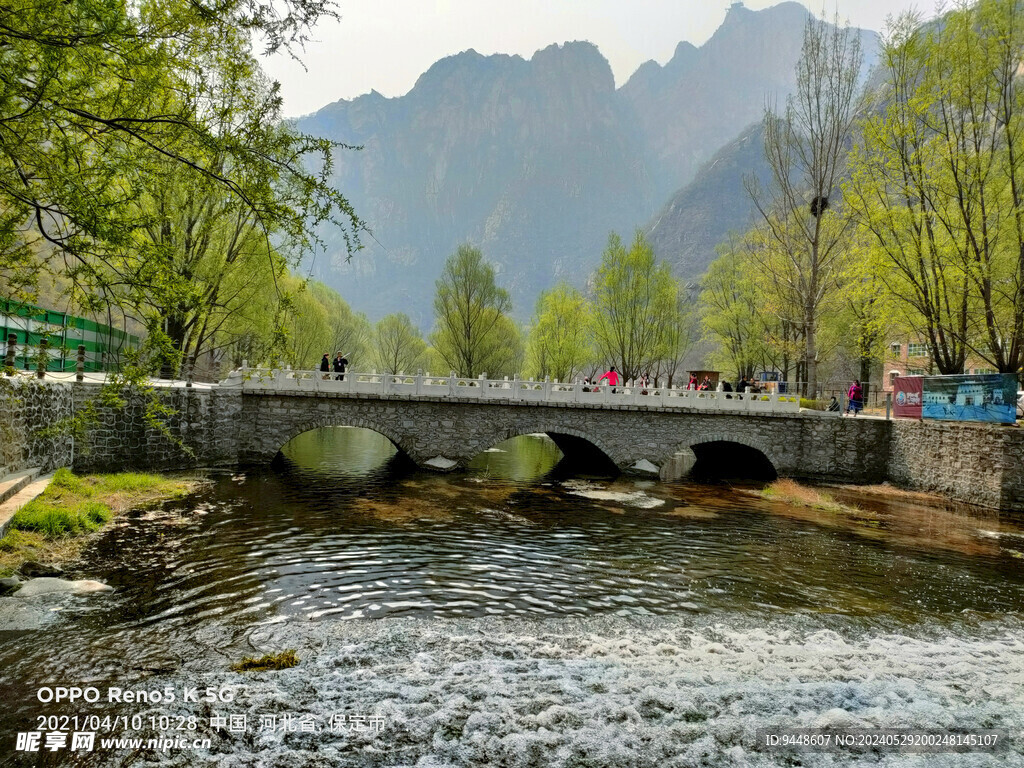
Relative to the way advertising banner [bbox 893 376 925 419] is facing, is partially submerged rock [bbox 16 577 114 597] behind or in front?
in front

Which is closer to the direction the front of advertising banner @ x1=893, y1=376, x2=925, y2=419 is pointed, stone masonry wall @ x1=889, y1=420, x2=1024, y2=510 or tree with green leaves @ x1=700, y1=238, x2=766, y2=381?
the stone masonry wall

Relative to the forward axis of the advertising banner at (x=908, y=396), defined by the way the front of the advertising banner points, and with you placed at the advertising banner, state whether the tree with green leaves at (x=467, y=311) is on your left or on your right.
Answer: on your right

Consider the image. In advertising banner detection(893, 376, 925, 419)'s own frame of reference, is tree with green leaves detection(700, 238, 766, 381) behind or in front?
behind

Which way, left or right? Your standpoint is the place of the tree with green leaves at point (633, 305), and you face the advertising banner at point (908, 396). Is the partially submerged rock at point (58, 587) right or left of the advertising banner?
right

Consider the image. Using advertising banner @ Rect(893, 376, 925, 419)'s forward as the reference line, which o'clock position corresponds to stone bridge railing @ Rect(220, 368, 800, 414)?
The stone bridge railing is roughly at 2 o'clock from the advertising banner.

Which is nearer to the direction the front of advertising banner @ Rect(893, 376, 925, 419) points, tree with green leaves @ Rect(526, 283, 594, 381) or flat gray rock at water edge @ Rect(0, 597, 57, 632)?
the flat gray rock at water edge

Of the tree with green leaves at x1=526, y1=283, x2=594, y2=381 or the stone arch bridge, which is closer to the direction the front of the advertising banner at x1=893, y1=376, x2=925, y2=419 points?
the stone arch bridge

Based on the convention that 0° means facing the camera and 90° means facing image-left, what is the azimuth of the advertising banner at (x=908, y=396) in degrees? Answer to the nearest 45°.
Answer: approximately 0°

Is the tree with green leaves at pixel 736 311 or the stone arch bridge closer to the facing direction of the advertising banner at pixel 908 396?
the stone arch bridge

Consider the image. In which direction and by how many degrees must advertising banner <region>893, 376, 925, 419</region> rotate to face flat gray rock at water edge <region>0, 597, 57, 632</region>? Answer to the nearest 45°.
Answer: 0° — it already faces it
